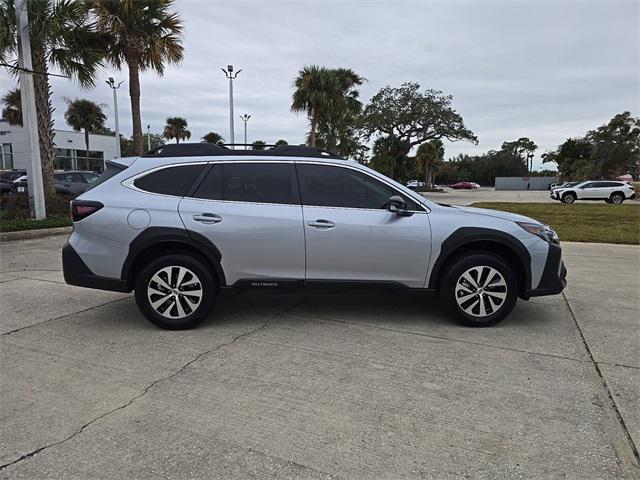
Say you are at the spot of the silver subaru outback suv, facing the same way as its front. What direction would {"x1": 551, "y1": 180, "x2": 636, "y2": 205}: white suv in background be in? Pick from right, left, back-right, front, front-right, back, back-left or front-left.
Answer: front-left

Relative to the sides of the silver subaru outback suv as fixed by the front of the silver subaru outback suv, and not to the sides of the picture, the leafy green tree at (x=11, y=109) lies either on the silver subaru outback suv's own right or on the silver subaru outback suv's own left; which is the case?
on the silver subaru outback suv's own left

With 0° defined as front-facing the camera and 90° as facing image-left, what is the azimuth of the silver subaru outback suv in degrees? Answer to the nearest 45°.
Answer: approximately 270°

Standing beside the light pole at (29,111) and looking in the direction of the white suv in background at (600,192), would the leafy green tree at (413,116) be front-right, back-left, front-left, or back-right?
front-left

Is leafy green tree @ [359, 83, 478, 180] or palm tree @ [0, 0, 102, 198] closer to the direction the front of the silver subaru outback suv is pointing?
the leafy green tree

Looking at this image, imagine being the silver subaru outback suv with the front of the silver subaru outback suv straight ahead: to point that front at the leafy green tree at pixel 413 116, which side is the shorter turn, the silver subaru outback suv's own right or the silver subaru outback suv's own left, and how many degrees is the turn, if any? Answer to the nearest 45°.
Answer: approximately 90° to the silver subaru outback suv's own left

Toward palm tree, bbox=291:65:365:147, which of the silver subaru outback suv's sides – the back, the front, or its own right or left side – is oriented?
left

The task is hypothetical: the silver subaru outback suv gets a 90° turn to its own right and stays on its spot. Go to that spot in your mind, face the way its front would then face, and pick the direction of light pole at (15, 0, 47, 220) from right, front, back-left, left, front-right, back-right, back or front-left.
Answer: back-right

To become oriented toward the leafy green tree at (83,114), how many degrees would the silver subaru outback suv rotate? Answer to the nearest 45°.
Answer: approximately 135° to its left
